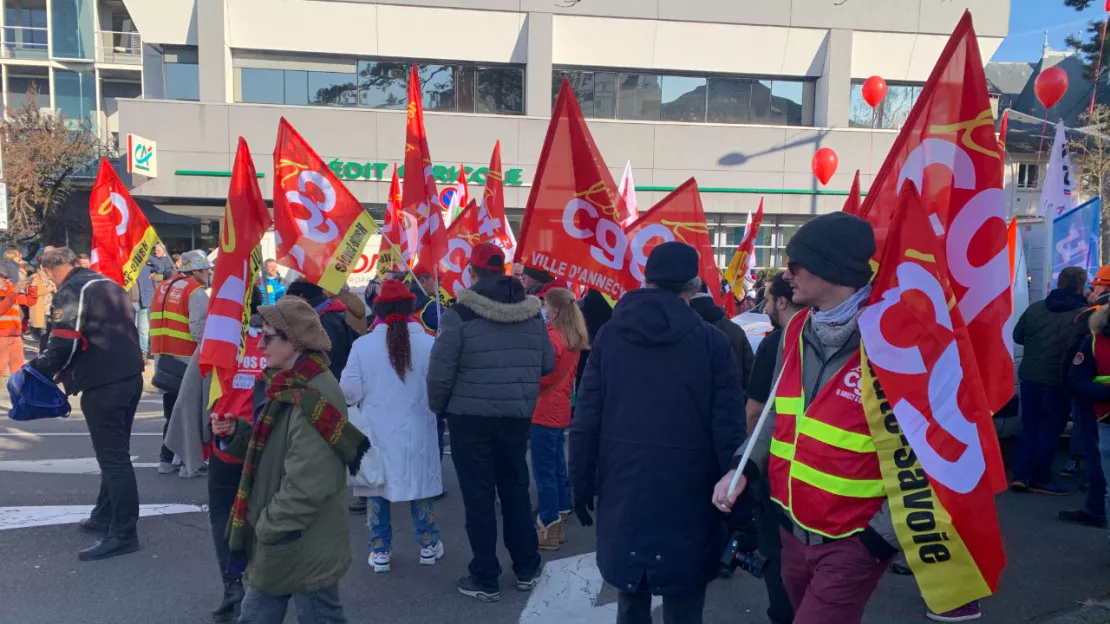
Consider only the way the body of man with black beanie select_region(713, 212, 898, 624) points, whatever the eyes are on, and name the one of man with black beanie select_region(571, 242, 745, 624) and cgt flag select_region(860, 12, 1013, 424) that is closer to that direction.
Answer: the man with black beanie

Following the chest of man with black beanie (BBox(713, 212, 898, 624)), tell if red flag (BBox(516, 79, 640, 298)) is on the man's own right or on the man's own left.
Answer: on the man's own right

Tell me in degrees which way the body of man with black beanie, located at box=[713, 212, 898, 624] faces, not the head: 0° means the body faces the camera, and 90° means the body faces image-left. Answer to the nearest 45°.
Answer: approximately 45°

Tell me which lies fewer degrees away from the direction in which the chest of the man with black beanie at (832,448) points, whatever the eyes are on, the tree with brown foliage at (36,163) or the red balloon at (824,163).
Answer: the tree with brown foliage

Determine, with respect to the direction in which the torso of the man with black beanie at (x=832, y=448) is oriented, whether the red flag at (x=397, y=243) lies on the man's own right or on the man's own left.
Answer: on the man's own right

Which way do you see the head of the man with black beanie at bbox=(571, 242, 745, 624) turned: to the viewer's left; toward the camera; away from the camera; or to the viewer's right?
away from the camera

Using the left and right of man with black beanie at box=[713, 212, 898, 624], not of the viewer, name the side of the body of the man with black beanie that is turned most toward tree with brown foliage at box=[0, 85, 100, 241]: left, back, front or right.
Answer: right
